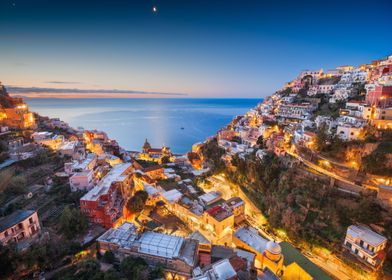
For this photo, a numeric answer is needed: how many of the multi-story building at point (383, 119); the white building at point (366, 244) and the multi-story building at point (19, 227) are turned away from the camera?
0

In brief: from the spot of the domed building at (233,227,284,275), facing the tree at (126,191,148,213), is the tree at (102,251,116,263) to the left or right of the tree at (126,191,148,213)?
left

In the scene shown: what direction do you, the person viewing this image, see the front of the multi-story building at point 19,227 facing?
facing the viewer and to the right of the viewer

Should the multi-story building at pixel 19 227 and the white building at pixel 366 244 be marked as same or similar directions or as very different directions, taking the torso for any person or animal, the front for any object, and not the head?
very different directions

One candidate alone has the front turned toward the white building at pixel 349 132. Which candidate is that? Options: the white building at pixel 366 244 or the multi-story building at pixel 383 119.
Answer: the multi-story building at pixel 383 119

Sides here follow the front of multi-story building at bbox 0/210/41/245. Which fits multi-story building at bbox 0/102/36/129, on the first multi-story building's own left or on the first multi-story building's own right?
on the first multi-story building's own left

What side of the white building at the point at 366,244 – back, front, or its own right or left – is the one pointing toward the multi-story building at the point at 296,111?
right

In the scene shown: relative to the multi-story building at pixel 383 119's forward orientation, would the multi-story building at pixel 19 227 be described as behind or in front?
in front

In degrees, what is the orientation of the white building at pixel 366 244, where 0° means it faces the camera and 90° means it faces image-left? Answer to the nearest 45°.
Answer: approximately 45°

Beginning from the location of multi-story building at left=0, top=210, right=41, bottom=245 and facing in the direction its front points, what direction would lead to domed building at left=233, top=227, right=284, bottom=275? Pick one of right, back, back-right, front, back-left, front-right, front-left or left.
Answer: front

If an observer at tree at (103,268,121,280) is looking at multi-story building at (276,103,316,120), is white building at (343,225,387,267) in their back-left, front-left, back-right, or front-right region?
front-right

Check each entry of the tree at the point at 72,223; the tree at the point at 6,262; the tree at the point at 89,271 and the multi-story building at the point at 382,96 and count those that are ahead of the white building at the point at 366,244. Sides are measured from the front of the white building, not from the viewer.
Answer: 3

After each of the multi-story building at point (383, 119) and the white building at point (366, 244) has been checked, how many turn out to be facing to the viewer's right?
0
